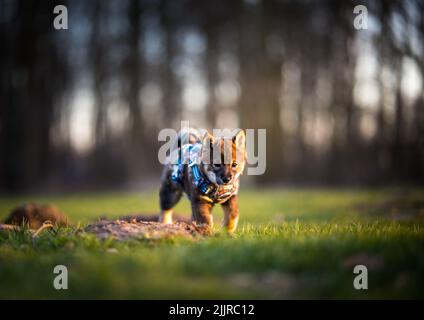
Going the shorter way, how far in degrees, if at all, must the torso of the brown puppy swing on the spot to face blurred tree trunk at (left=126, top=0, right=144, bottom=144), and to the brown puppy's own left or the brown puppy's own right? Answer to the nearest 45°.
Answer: approximately 135° to the brown puppy's own left

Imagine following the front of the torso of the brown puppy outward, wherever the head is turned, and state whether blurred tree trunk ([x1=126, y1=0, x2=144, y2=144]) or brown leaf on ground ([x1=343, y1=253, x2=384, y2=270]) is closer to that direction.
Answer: the brown leaf on ground

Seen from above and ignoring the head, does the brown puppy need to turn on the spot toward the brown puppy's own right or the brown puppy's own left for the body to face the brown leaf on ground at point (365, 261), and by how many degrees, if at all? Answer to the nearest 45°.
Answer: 0° — it already faces it

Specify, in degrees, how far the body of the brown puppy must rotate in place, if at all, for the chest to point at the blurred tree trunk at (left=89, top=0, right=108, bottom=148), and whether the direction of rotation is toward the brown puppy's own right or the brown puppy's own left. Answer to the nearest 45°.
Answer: approximately 135° to the brown puppy's own left

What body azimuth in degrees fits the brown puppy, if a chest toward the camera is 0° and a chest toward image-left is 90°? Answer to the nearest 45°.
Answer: approximately 315°

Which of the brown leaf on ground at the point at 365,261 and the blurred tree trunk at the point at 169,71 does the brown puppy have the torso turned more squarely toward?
the brown leaf on ground

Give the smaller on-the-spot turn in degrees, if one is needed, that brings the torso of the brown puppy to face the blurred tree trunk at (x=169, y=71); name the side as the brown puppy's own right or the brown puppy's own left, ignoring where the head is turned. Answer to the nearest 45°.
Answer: approximately 135° to the brown puppy's own left

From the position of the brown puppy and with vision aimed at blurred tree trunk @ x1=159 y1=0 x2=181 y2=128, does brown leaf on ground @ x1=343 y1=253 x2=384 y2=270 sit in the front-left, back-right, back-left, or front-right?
back-right
